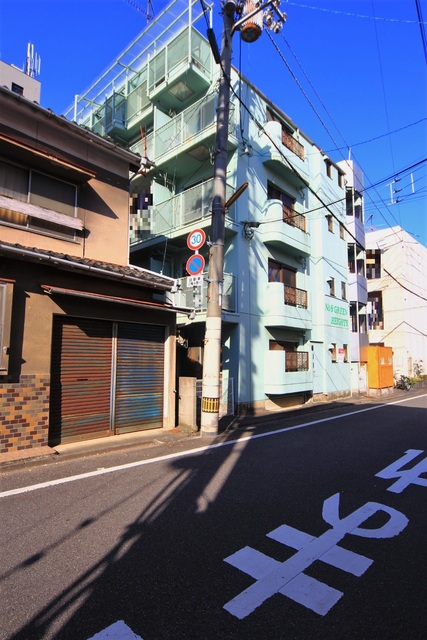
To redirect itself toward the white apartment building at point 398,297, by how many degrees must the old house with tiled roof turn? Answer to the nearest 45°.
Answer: approximately 90° to its left

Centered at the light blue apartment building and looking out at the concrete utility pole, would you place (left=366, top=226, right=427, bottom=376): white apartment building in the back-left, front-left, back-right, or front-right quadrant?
back-left

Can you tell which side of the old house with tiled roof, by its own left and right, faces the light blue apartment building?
left

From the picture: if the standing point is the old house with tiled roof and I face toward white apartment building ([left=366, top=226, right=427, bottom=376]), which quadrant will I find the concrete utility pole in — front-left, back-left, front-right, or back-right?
front-right

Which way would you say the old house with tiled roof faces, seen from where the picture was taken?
facing the viewer and to the right of the viewer

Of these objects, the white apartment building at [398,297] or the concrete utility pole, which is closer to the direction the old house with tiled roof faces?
the concrete utility pole

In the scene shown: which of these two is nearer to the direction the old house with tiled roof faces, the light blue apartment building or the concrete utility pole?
the concrete utility pole
